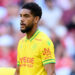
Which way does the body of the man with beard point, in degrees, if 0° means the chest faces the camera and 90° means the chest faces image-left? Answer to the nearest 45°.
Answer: approximately 45°
